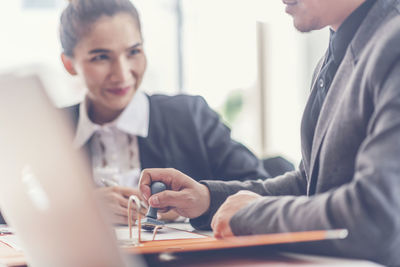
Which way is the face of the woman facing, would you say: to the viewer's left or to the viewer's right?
to the viewer's right

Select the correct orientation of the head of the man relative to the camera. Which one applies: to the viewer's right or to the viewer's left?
to the viewer's left

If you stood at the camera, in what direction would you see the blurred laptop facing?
facing away from the viewer and to the right of the viewer

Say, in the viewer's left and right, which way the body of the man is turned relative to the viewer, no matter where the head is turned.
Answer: facing to the left of the viewer

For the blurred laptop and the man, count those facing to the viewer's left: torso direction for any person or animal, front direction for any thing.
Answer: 1

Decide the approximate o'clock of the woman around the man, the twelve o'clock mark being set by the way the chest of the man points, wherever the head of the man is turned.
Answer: The woman is roughly at 2 o'clock from the man.
